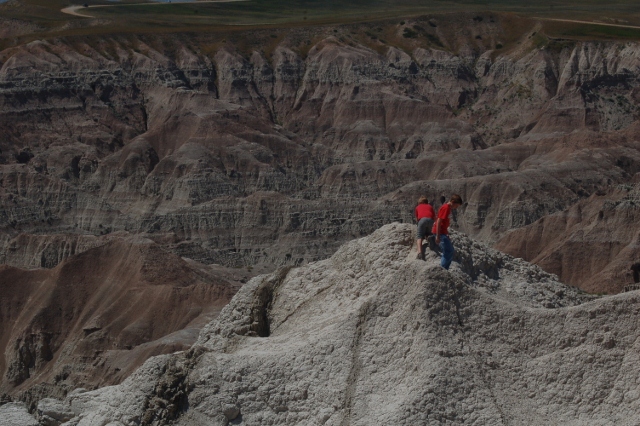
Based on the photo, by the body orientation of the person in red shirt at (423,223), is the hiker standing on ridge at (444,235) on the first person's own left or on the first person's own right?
on the first person's own right

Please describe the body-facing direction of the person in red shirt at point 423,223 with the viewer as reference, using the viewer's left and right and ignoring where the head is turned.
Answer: facing away from the viewer
